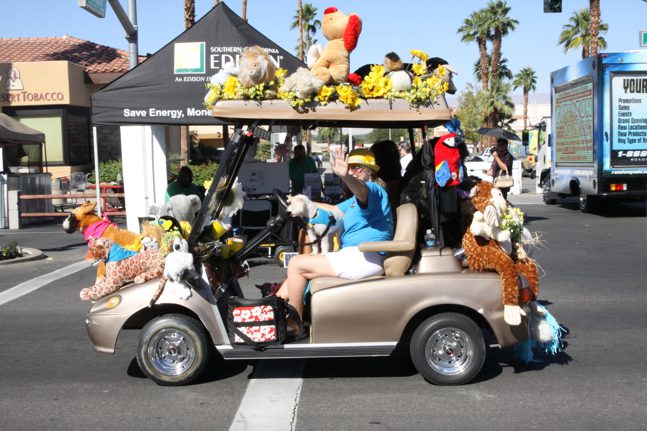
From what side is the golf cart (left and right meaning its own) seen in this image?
left

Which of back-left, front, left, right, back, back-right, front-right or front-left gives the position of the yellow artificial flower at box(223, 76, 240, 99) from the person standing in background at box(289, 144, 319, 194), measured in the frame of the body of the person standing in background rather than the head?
front

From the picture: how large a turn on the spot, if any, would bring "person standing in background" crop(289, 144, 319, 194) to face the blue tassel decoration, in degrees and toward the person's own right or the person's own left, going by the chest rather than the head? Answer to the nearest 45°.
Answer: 0° — they already face it

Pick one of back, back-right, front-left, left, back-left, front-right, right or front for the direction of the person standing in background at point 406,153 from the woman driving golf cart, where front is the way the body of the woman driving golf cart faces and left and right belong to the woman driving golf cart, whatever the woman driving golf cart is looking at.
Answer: right

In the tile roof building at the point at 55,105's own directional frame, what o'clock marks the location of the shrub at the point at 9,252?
The shrub is roughly at 12 o'clock from the tile roof building.

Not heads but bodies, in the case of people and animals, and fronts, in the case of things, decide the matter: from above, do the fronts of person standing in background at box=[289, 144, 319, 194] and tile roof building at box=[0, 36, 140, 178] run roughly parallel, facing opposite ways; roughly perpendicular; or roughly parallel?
roughly parallel

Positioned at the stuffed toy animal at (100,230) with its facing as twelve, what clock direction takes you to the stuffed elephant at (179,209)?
The stuffed elephant is roughly at 6 o'clock from the stuffed toy animal.

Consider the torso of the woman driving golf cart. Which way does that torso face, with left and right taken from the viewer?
facing to the left of the viewer

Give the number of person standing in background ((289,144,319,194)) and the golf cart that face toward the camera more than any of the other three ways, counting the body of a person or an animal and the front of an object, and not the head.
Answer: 1

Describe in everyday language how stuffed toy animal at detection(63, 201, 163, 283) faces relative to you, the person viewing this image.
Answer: facing to the left of the viewer

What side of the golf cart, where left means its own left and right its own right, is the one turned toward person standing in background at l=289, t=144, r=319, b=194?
right

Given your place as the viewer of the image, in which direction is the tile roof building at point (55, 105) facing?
facing the viewer

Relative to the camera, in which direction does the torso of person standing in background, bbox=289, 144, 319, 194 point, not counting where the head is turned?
toward the camera

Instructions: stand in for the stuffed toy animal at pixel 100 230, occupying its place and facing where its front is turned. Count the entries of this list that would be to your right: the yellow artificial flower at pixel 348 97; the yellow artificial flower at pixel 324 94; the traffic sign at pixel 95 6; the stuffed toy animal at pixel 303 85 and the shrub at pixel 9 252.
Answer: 2
